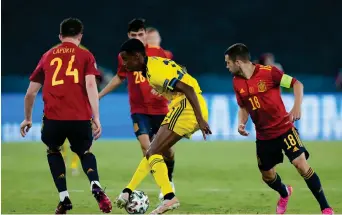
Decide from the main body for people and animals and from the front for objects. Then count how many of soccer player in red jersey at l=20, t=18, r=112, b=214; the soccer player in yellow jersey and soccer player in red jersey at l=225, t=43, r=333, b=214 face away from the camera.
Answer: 1

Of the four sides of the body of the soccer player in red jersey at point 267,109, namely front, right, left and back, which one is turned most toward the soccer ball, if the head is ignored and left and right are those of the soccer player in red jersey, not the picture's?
front

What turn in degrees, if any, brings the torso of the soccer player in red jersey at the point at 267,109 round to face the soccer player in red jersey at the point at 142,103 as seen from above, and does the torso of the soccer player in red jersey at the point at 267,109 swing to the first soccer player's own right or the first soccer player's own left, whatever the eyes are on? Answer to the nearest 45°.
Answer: approximately 90° to the first soccer player's own right

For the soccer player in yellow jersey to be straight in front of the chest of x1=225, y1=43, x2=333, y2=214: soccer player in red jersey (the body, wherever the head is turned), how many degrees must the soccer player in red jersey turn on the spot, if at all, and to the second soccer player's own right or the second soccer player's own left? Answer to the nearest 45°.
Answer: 0° — they already face them

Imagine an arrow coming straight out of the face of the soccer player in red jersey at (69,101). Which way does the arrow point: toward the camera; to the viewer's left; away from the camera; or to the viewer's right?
away from the camera

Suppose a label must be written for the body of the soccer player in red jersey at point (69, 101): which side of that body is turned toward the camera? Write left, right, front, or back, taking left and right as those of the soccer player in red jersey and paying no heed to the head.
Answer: back

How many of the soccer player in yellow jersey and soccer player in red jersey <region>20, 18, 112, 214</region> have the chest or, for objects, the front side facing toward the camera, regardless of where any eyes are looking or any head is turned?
0

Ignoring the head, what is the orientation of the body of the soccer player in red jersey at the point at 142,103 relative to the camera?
toward the camera

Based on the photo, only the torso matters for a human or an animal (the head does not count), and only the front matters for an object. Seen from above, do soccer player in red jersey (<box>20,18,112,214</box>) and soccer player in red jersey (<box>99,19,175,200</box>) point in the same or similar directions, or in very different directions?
very different directions
